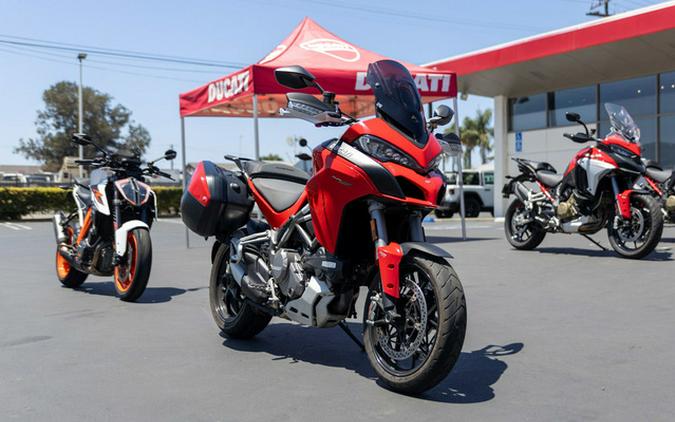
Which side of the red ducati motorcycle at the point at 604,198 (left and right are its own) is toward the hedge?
back

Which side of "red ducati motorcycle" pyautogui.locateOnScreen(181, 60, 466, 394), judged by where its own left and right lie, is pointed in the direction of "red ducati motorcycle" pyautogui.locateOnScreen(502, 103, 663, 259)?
left

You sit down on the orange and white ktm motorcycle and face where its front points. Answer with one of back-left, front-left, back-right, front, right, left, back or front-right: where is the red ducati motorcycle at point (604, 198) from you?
front-left

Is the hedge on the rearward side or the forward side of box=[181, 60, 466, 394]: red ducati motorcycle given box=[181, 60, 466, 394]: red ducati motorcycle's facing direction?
on the rearward side

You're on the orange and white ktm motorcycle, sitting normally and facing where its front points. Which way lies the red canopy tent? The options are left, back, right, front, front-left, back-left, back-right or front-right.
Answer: left

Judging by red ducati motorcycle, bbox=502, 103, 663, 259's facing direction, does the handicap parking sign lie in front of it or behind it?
behind

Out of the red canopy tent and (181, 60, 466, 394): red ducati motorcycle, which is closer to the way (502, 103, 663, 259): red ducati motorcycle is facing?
the red ducati motorcycle

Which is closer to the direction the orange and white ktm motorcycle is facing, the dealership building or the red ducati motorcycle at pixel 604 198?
the red ducati motorcycle

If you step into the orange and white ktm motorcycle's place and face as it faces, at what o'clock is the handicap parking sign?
The handicap parking sign is roughly at 9 o'clock from the orange and white ktm motorcycle.

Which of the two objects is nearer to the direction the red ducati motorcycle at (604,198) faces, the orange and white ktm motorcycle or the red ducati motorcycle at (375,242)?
the red ducati motorcycle

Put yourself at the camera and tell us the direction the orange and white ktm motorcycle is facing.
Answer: facing the viewer and to the right of the viewer
